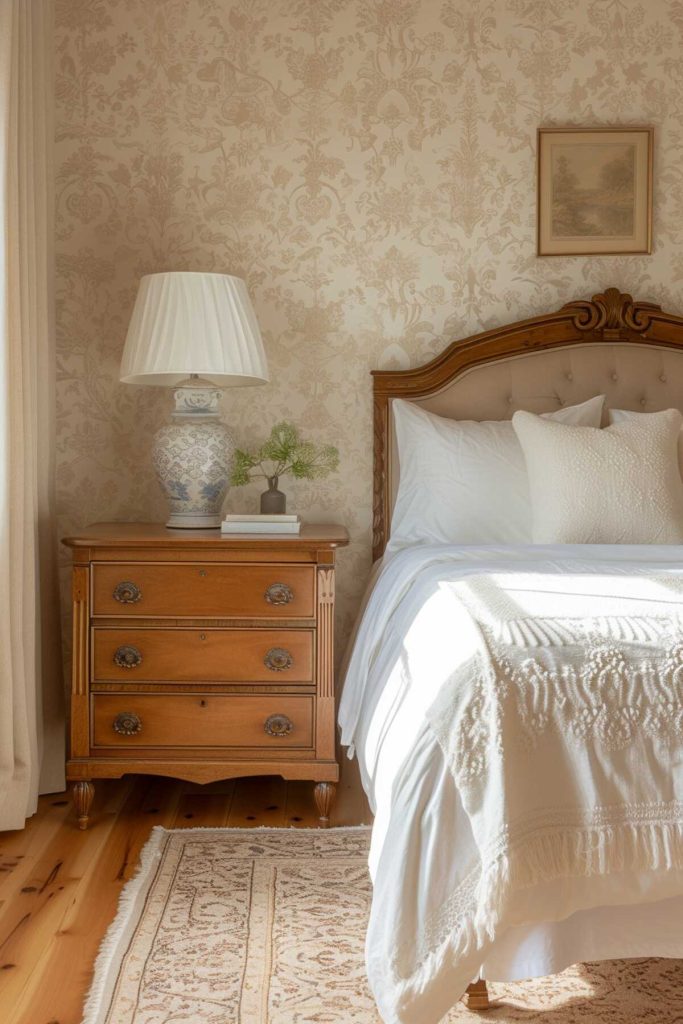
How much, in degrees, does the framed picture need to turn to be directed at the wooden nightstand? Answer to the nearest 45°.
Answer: approximately 45° to its right

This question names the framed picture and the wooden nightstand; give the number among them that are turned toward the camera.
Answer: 2

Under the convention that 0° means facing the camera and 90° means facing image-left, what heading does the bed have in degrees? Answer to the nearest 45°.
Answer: approximately 0°

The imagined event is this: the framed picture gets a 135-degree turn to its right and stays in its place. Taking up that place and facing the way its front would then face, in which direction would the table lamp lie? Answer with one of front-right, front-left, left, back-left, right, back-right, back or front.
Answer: left

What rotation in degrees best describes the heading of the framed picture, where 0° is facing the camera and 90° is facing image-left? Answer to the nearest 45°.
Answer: approximately 0°

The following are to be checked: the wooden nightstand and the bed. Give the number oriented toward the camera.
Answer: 2
